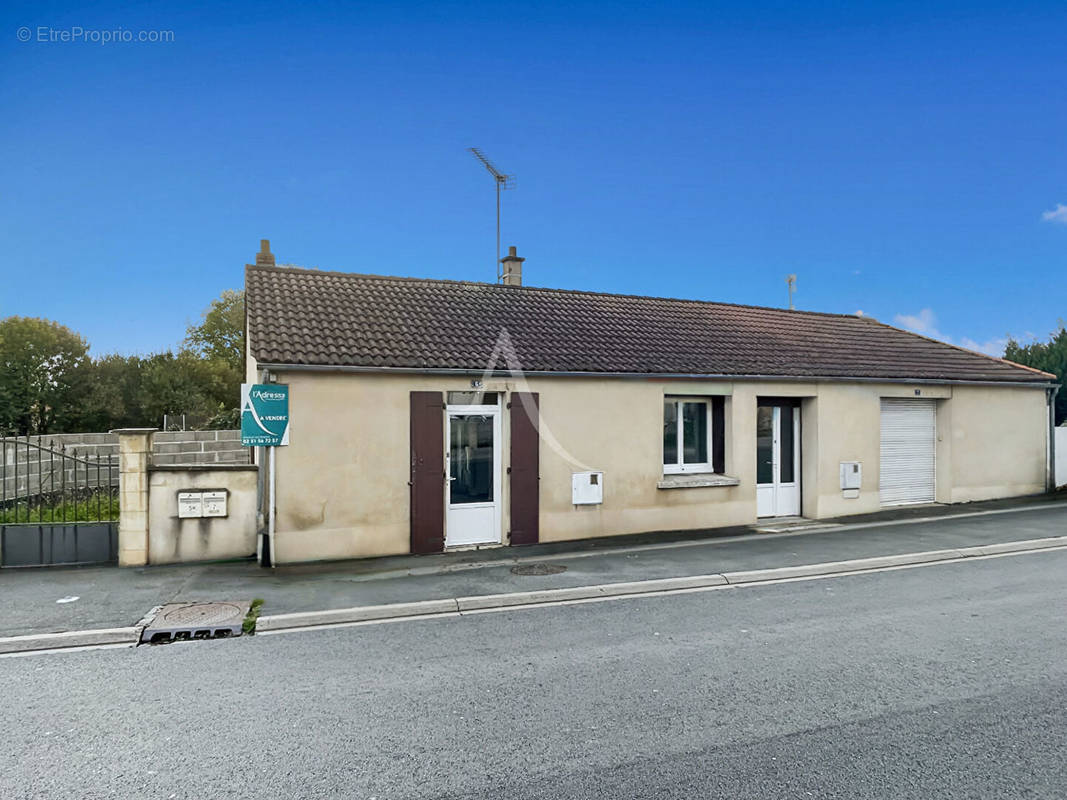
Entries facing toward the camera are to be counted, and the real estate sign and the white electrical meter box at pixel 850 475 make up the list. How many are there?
2

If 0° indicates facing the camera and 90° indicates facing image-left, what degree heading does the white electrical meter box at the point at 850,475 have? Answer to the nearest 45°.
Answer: approximately 0°

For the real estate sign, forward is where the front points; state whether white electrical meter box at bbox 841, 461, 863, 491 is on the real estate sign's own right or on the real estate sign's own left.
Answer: on the real estate sign's own left

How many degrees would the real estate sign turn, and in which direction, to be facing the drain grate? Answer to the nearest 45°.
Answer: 0° — it already faces it

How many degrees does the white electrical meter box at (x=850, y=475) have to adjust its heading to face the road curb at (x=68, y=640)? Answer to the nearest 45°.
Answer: approximately 45° to its right

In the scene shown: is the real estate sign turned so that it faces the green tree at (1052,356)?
no

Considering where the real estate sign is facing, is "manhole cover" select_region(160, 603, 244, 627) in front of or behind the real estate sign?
in front

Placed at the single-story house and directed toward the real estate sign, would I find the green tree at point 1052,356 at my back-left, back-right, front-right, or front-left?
back-right

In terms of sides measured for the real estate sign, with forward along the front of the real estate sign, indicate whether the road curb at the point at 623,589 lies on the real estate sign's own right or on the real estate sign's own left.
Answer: on the real estate sign's own left

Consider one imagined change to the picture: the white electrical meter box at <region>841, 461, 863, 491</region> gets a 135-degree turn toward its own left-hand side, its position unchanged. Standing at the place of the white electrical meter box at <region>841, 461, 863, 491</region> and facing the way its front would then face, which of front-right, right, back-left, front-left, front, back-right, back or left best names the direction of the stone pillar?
back

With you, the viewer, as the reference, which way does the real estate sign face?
facing the viewer

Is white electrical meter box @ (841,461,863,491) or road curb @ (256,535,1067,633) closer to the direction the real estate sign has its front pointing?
the road curb
